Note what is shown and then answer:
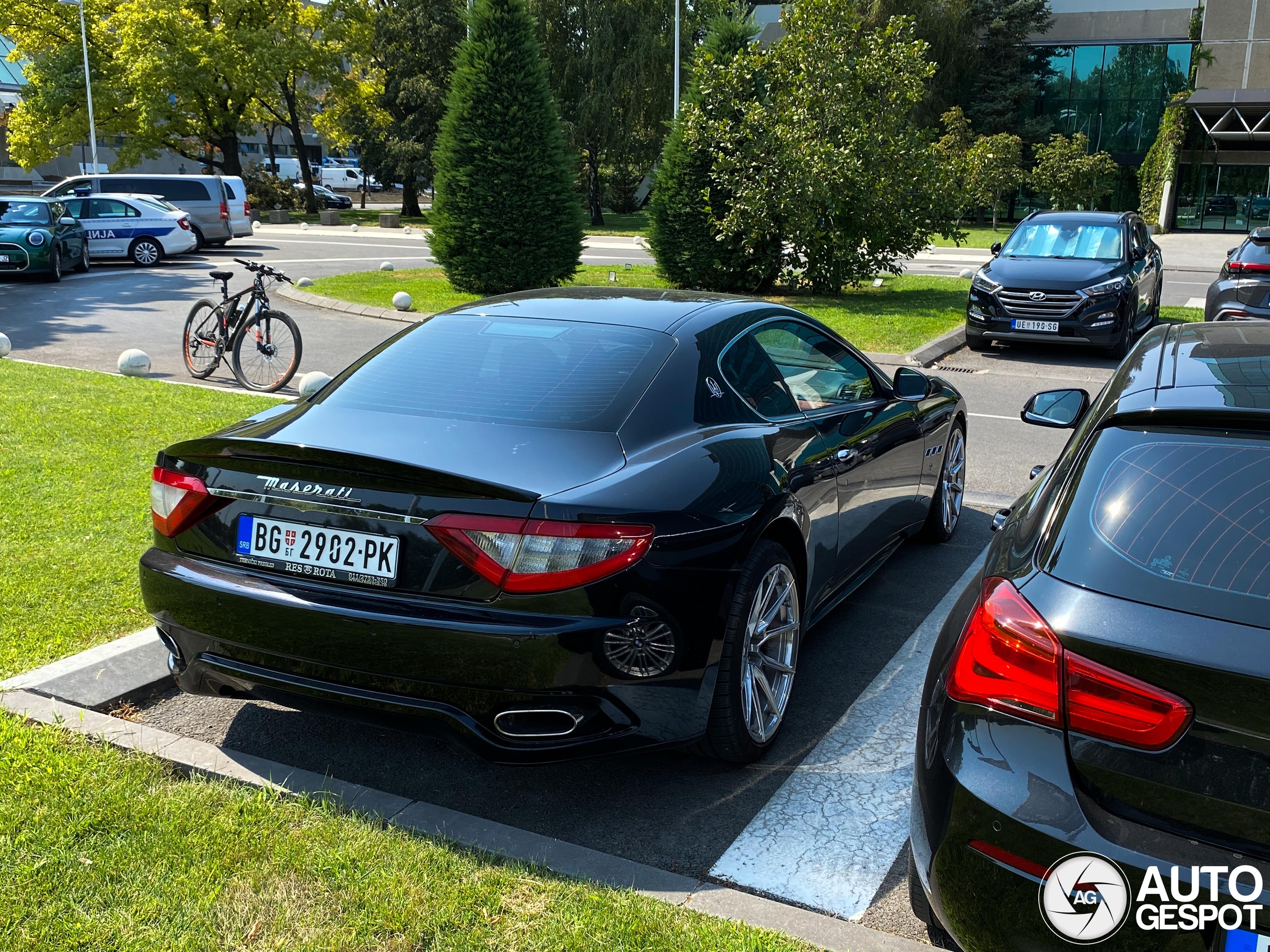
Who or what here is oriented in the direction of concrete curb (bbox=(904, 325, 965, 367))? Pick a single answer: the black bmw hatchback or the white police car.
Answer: the black bmw hatchback

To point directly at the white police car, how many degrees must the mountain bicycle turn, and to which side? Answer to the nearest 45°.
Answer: approximately 135° to its left

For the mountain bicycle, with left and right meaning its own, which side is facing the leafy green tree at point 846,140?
left

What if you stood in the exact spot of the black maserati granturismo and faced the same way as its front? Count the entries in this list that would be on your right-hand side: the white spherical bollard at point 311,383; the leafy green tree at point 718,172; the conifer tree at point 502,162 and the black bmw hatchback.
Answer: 1

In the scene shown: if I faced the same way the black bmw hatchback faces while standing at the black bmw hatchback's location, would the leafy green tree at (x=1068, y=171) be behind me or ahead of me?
ahead

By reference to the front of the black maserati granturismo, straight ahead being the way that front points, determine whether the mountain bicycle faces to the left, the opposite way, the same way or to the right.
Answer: to the right

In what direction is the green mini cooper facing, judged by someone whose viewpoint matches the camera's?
facing the viewer and to the left of the viewer

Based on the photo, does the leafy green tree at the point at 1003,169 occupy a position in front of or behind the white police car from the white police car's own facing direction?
behind

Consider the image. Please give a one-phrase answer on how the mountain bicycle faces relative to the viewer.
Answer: facing the viewer and to the right of the viewer

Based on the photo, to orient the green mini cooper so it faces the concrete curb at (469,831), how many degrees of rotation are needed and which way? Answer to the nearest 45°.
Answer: approximately 45° to its left

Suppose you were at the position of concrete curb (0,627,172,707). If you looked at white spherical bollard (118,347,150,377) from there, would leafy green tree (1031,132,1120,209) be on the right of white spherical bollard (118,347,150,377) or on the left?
right

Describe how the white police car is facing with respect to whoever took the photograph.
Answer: facing to the left of the viewer

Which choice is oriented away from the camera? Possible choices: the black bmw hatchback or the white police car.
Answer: the black bmw hatchback

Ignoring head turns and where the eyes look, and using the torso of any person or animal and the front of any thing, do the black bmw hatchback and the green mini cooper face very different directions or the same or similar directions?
very different directions

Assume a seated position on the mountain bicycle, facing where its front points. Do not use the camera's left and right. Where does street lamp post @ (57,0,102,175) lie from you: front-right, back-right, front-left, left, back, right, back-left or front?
back-left

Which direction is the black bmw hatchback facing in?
away from the camera
